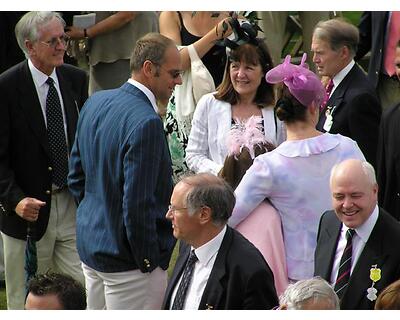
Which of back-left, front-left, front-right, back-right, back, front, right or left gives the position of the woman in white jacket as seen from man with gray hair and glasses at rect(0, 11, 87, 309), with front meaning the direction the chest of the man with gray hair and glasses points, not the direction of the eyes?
front-left

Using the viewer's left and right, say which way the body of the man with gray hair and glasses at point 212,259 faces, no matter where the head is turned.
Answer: facing the viewer and to the left of the viewer

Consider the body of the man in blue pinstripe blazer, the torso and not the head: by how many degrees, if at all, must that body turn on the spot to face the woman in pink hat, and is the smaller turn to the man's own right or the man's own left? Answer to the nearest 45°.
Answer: approximately 45° to the man's own right

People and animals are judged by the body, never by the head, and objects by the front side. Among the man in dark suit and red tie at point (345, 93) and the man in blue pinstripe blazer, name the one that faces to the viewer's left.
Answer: the man in dark suit and red tie

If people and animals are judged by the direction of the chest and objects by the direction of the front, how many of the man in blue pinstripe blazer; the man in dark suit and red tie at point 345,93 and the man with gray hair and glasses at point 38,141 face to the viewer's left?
1

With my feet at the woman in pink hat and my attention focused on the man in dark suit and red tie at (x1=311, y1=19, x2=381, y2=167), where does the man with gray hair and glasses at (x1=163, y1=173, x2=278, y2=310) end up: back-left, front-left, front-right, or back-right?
back-left

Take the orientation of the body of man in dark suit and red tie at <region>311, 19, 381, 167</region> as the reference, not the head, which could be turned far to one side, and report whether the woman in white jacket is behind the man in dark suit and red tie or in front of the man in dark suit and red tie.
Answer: in front

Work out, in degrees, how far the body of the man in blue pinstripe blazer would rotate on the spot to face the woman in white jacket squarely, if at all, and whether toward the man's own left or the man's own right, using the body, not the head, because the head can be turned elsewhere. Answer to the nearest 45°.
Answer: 0° — they already face them

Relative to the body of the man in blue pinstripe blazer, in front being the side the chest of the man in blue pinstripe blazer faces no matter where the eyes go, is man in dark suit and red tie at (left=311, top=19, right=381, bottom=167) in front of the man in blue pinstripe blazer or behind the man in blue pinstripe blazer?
in front

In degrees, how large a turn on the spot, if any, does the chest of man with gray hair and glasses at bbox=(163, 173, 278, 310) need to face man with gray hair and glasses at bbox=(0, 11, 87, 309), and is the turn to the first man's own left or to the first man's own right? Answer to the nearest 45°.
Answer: approximately 90° to the first man's own right

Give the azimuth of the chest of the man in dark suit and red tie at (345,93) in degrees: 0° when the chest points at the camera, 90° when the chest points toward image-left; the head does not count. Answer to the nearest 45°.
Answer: approximately 90°

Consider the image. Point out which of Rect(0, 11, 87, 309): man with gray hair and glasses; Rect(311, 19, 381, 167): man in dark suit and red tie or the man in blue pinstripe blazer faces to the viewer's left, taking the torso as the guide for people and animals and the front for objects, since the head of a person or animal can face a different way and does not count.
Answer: Rect(311, 19, 381, 167): man in dark suit and red tie

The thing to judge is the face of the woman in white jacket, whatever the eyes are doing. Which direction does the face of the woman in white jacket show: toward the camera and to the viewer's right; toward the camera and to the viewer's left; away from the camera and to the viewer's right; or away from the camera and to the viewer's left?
toward the camera and to the viewer's right

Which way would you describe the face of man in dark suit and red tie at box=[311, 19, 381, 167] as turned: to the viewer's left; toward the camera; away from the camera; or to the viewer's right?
to the viewer's left
